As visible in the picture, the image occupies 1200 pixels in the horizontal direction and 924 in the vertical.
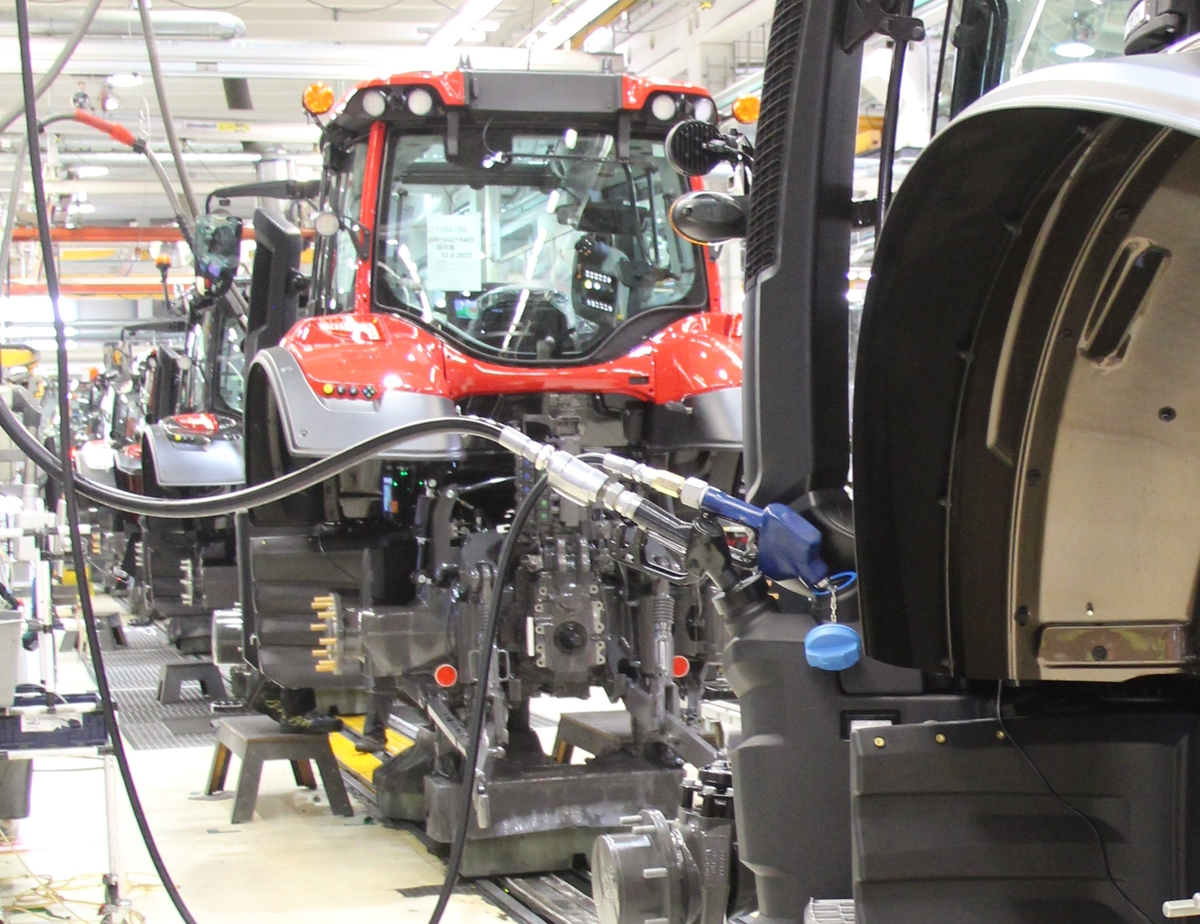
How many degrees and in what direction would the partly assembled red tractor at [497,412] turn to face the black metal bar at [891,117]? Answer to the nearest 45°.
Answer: approximately 180°

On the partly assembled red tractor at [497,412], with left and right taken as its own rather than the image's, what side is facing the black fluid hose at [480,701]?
back

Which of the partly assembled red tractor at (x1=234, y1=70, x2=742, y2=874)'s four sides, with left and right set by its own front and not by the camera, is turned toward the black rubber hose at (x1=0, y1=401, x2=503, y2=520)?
back

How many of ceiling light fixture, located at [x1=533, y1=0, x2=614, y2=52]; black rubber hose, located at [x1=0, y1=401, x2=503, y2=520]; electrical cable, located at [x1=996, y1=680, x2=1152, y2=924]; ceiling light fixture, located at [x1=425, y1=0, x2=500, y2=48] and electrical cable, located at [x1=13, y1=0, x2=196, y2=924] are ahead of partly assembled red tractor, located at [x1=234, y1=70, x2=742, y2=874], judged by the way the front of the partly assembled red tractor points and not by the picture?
2

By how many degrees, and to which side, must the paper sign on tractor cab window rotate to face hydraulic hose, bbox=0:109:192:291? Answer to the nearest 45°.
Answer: approximately 90° to its right

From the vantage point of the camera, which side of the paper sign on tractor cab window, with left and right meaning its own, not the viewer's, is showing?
front

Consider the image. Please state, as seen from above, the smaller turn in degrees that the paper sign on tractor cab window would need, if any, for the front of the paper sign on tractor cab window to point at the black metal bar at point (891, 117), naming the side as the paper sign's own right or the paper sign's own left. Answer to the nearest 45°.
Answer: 0° — it already faces it

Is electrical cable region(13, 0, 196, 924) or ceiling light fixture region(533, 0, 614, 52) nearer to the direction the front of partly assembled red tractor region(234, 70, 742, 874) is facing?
the ceiling light fixture

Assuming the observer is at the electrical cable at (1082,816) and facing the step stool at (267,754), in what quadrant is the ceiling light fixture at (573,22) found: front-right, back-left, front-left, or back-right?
front-right

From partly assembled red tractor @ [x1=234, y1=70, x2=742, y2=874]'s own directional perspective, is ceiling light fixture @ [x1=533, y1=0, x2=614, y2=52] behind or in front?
in front

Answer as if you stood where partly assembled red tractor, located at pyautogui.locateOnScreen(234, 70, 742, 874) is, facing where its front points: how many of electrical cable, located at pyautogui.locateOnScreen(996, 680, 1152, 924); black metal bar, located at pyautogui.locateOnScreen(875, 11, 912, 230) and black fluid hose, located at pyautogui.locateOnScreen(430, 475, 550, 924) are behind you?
3

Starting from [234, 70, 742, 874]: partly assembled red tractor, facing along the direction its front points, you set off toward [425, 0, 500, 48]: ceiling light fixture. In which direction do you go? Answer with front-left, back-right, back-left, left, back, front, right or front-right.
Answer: front

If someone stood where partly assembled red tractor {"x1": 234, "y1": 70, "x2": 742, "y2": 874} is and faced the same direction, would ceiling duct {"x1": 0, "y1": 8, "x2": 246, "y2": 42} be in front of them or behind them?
in front

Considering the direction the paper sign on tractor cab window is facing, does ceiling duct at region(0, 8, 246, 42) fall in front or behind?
behind

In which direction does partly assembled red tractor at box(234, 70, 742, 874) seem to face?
away from the camera

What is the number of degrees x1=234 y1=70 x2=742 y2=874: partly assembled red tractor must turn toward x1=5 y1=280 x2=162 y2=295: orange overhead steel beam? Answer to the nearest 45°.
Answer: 0° — it already faces it
